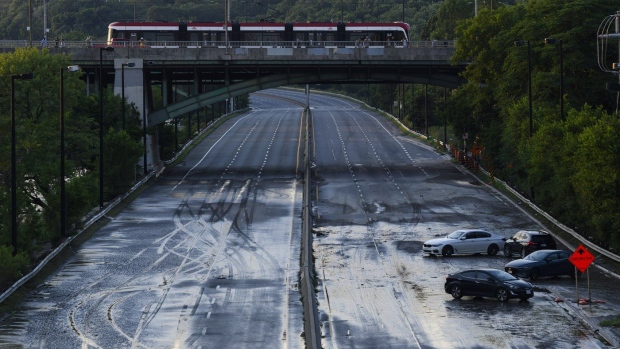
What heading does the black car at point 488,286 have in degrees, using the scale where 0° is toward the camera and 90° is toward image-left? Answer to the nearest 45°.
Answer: approximately 315°

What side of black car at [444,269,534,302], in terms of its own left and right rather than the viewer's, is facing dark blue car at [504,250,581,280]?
left
